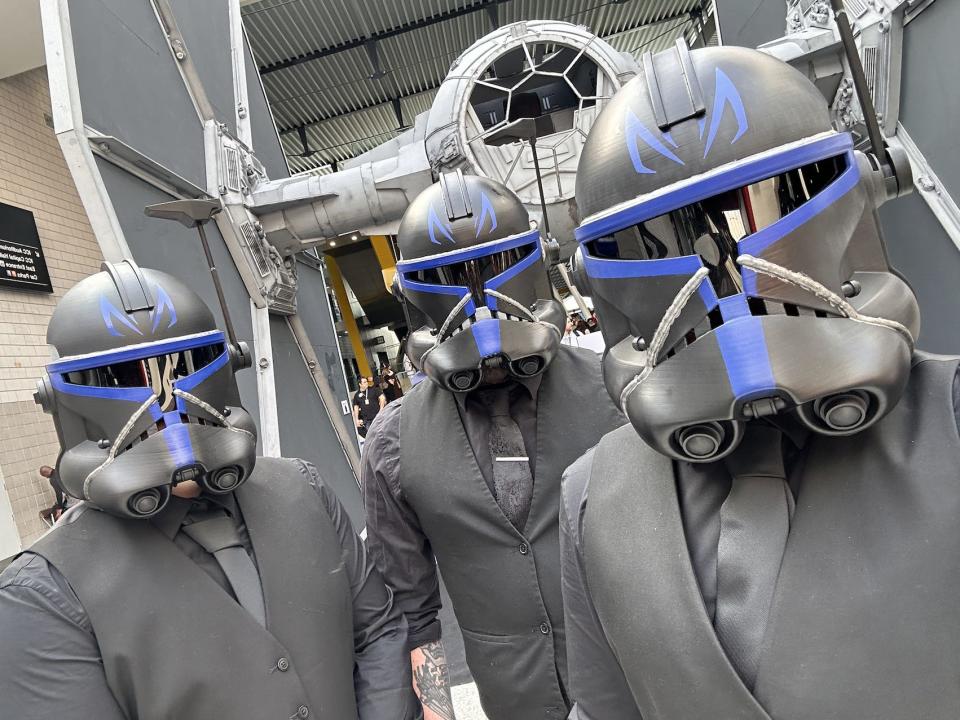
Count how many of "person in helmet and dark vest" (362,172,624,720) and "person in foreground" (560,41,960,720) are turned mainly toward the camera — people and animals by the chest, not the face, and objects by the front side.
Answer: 2

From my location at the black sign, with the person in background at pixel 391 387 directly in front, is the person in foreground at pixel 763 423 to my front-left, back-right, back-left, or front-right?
back-right

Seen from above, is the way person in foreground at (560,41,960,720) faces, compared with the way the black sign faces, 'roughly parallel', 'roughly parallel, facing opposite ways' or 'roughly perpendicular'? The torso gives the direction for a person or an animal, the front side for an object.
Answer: roughly perpendicular

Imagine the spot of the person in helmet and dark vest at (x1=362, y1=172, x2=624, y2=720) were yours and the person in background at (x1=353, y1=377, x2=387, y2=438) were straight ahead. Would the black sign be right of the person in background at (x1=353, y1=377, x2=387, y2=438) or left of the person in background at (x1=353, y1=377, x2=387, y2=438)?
left

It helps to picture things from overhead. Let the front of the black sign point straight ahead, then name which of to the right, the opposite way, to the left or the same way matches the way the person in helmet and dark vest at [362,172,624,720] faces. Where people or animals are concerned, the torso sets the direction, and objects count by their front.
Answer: to the right

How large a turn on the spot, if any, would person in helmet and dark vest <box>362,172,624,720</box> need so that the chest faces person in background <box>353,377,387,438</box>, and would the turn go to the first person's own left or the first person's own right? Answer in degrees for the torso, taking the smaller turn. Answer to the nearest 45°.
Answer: approximately 180°

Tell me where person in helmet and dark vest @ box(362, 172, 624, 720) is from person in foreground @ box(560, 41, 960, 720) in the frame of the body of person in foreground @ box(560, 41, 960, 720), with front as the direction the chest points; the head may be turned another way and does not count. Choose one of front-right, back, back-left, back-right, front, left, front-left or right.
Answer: back-right

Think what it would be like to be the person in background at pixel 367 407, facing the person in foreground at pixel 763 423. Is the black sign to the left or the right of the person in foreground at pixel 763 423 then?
right

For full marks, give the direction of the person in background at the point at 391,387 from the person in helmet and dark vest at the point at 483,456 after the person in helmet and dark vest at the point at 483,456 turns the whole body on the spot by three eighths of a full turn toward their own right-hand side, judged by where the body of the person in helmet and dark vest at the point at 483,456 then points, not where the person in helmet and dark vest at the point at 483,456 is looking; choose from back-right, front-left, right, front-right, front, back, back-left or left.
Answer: front-right
